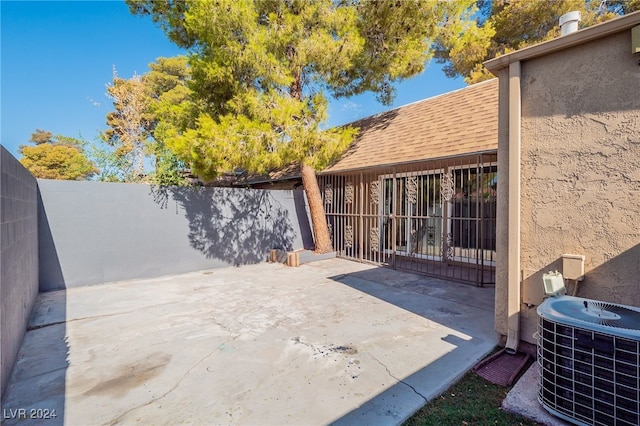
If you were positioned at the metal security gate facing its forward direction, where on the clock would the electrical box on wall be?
The electrical box on wall is roughly at 10 o'clock from the metal security gate.

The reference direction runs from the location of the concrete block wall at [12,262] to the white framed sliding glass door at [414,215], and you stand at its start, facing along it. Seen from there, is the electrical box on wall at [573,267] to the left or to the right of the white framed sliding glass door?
right

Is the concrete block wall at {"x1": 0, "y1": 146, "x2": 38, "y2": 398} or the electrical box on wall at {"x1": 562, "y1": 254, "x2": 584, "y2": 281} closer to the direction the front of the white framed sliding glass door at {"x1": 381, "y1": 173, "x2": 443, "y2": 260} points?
the concrete block wall

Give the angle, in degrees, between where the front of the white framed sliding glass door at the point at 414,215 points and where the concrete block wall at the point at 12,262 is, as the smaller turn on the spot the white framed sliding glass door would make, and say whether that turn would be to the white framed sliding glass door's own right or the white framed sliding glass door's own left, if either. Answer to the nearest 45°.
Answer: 0° — it already faces it

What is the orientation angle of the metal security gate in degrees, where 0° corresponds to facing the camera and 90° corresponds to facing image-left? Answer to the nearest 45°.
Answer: approximately 45°

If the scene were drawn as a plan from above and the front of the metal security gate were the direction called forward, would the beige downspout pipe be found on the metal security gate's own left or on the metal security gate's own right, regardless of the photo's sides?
on the metal security gate's own left

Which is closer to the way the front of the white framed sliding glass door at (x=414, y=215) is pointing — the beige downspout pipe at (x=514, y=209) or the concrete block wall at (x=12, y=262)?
the concrete block wall

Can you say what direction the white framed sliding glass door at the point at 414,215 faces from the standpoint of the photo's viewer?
facing the viewer and to the left of the viewer
